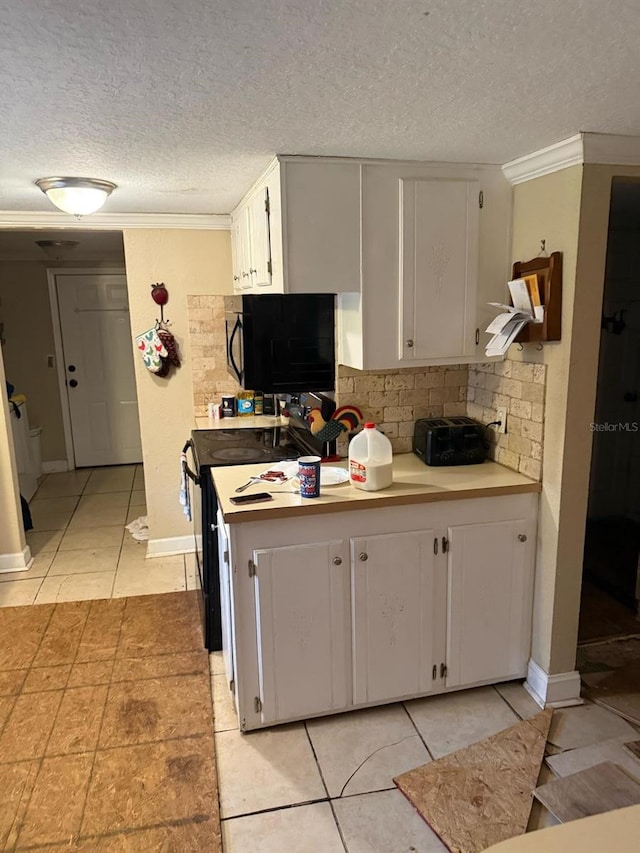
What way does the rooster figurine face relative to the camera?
to the viewer's left

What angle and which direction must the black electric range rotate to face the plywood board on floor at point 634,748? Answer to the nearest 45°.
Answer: approximately 135° to its left

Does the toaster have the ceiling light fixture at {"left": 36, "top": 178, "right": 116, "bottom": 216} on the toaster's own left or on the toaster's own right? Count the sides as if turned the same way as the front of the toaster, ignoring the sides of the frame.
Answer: on the toaster's own right

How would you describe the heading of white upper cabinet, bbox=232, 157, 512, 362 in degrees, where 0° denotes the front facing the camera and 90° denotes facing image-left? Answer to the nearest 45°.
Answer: approximately 0°

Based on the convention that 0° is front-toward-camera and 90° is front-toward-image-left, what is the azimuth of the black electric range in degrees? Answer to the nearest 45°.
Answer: approximately 90°

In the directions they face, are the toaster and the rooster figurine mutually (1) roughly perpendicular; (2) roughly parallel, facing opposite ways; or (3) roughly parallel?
roughly perpendicular

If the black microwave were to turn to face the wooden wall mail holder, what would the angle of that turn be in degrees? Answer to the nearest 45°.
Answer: approximately 135° to its left

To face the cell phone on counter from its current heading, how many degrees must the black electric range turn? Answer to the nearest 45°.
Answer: approximately 90° to its left

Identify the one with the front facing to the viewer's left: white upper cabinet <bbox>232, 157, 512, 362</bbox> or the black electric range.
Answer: the black electric range

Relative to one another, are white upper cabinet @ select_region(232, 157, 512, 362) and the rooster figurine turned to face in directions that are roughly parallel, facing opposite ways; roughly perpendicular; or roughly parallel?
roughly perpendicular
